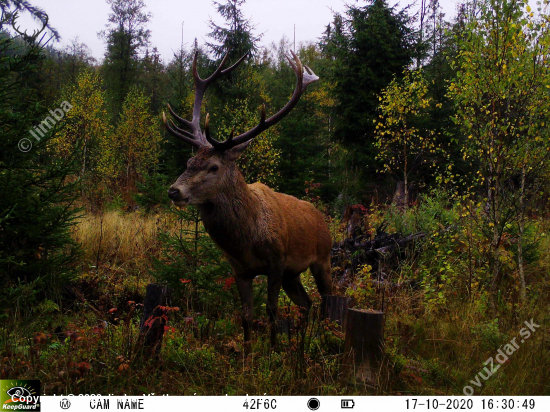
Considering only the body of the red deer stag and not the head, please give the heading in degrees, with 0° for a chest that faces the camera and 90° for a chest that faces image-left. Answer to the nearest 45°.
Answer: approximately 45°

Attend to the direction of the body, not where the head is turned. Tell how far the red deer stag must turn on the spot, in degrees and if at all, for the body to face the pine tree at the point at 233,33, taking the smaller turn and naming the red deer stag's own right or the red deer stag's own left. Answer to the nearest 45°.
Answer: approximately 135° to the red deer stag's own right

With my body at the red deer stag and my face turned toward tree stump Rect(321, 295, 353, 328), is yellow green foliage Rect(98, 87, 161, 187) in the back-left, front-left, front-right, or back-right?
back-left

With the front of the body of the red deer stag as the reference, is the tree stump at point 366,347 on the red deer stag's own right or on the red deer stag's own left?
on the red deer stag's own left

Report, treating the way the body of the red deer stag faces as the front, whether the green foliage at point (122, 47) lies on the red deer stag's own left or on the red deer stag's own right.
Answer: on the red deer stag's own right

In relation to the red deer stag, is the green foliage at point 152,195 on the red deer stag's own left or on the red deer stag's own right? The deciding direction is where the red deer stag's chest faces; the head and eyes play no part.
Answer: on the red deer stag's own right
